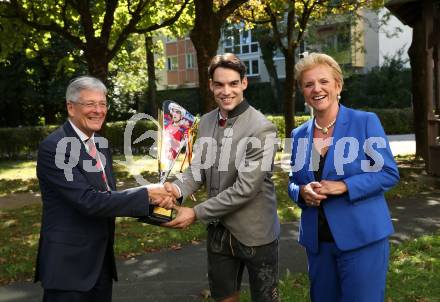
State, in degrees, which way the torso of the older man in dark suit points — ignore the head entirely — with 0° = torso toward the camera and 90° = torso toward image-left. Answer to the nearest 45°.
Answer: approximately 315°

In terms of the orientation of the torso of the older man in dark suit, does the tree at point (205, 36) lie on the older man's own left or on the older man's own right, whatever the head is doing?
on the older man's own left

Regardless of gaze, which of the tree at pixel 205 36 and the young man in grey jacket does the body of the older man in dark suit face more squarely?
the young man in grey jacket

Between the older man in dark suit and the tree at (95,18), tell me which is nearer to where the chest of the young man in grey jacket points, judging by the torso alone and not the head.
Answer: the older man in dark suit

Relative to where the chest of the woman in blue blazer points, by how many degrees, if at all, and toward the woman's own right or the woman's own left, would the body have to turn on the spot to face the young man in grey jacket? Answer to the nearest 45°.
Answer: approximately 45° to the woman's own right

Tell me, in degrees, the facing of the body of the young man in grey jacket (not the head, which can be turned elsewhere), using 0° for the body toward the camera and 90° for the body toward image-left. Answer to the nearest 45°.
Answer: approximately 45°
